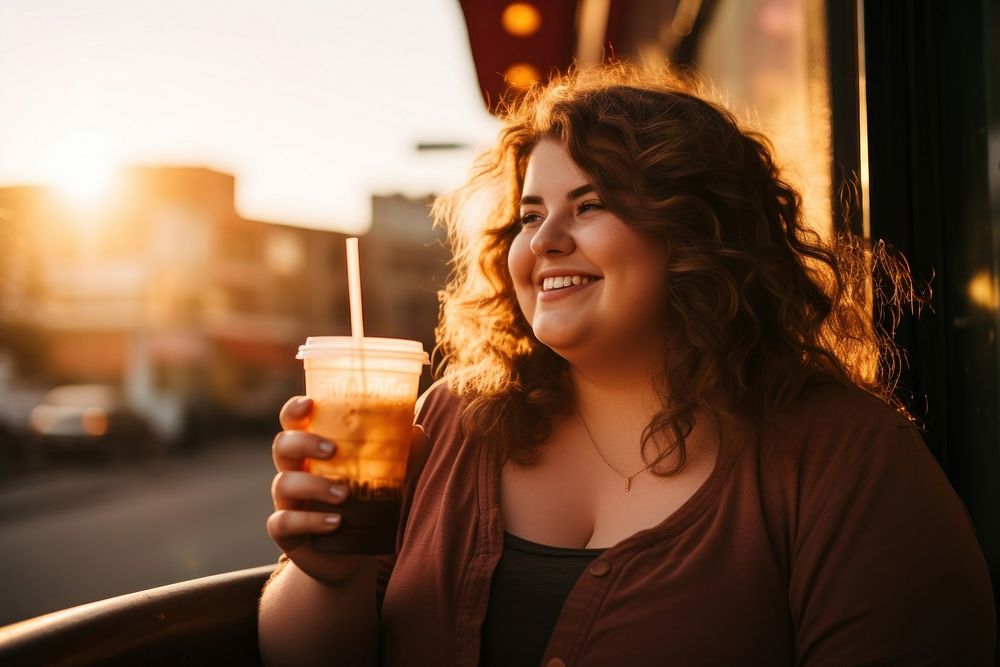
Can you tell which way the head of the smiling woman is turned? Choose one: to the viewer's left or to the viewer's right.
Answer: to the viewer's left

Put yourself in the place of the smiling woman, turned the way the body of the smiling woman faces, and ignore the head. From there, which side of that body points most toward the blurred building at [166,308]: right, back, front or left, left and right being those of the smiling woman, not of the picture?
right

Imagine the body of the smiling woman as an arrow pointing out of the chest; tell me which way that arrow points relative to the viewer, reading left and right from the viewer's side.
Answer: facing the viewer and to the left of the viewer

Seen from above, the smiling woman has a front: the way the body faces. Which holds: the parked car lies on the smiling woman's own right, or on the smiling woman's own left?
on the smiling woman's own right
